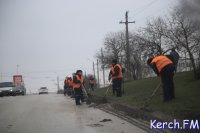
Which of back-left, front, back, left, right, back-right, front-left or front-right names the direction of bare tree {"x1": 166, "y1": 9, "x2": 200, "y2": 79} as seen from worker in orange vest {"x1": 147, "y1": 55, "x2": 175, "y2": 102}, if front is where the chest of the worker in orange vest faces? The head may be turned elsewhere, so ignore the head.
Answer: right

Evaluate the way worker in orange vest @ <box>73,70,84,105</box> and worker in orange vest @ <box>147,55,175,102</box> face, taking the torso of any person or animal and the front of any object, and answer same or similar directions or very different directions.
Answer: very different directions

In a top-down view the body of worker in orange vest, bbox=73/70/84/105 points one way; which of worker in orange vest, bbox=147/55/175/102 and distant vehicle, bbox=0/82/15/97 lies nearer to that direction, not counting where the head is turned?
the worker in orange vest

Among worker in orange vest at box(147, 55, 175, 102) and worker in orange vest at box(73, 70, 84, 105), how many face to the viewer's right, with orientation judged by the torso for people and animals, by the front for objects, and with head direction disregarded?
1

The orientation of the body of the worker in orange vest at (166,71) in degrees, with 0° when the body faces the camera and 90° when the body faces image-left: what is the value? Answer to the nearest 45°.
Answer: approximately 90°

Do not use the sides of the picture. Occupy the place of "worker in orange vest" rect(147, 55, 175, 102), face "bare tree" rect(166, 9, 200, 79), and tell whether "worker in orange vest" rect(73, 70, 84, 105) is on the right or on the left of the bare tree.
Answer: left

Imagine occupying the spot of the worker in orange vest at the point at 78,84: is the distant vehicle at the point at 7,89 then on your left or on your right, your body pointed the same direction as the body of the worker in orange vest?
on your left

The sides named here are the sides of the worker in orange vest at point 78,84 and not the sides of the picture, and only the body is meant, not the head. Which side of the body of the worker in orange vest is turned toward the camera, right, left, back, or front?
right

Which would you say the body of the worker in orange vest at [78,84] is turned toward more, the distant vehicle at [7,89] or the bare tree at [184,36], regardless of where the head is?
the bare tree
